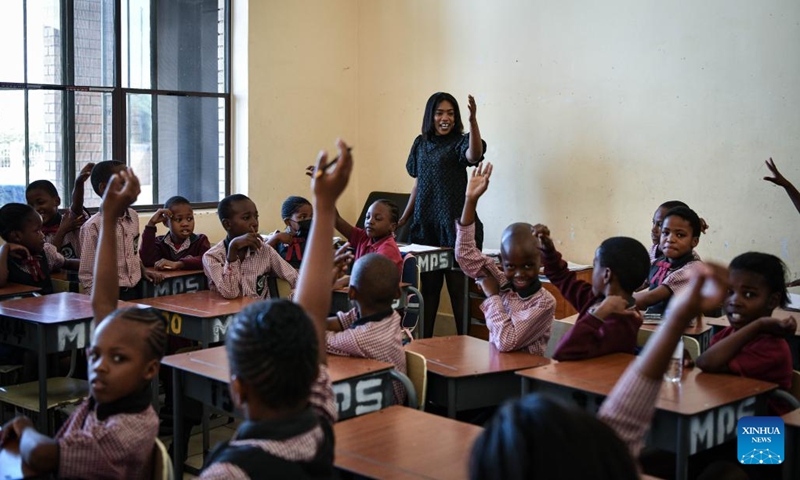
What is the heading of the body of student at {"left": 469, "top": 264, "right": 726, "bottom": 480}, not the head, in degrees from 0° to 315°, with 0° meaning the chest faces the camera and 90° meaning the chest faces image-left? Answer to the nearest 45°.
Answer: approximately 180°

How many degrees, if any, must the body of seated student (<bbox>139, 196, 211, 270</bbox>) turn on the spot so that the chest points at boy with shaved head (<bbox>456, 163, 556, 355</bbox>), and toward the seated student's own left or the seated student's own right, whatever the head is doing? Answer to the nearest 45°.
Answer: approximately 45° to the seated student's own left

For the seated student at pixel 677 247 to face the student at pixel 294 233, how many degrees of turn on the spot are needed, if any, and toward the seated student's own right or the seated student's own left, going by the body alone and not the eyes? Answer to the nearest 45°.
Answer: approximately 45° to the seated student's own right

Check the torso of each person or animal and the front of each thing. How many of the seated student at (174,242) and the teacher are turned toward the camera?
2

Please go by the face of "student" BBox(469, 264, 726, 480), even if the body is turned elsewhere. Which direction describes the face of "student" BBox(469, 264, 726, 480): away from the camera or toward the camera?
away from the camera

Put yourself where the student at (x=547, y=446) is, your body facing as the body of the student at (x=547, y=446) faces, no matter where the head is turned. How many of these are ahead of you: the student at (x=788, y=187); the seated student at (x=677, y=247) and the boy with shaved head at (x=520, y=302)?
3

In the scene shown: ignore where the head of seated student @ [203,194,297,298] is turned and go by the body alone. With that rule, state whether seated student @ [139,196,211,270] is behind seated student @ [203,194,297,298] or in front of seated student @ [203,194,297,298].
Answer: behind

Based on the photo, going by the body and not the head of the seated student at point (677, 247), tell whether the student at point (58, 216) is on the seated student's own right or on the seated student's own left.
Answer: on the seated student's own right
